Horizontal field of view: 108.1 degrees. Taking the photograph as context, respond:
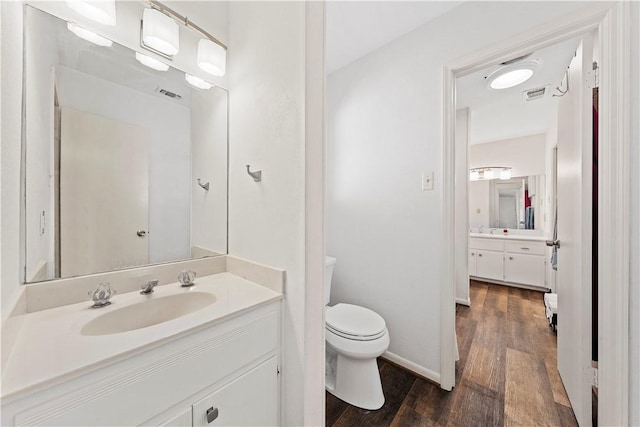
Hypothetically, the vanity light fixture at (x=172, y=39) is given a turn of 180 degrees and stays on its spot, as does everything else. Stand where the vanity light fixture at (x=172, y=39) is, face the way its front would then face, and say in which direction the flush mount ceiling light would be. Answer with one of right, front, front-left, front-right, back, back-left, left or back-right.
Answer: back-right

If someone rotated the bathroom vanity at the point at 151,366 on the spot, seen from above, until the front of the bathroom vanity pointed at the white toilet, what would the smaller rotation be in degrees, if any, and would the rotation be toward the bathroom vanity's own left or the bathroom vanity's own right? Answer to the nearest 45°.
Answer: approximately 45° to the bathroom vanity's own left

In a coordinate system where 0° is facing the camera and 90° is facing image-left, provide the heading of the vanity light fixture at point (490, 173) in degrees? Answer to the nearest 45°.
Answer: approximately 0°

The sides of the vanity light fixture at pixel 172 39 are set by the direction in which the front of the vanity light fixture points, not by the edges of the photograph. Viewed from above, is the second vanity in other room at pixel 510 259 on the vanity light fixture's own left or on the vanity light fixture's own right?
on the vanity light fixture's own left

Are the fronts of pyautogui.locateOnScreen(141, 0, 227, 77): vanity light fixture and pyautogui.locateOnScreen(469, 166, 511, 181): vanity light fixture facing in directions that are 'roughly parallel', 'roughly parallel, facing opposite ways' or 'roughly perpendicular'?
roughly perpendicular

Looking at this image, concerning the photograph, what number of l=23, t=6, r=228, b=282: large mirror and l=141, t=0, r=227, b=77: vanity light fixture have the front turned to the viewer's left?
0
